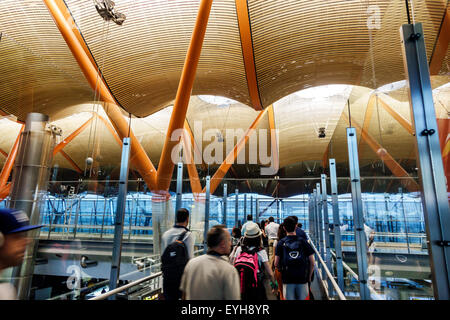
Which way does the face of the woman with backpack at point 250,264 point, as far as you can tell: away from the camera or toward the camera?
away from the camera

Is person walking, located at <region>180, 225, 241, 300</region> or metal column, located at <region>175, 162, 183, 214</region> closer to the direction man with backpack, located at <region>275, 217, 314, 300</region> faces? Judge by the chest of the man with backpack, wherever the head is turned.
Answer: the metal column

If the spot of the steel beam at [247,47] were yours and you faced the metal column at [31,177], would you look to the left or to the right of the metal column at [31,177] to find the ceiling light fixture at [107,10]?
right

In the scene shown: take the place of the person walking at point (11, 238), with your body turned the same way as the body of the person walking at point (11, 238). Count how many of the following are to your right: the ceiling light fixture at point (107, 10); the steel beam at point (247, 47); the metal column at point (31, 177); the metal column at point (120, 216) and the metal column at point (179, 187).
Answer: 0

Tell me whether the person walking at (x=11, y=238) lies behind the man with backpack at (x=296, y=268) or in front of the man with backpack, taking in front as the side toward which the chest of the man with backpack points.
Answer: behind

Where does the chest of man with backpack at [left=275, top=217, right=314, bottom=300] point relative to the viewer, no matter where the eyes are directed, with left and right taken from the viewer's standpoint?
facing away from the viewer

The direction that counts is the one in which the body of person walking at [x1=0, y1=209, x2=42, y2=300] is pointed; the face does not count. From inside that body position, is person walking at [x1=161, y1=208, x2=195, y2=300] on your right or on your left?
on your left

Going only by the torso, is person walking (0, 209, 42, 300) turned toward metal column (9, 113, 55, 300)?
no
